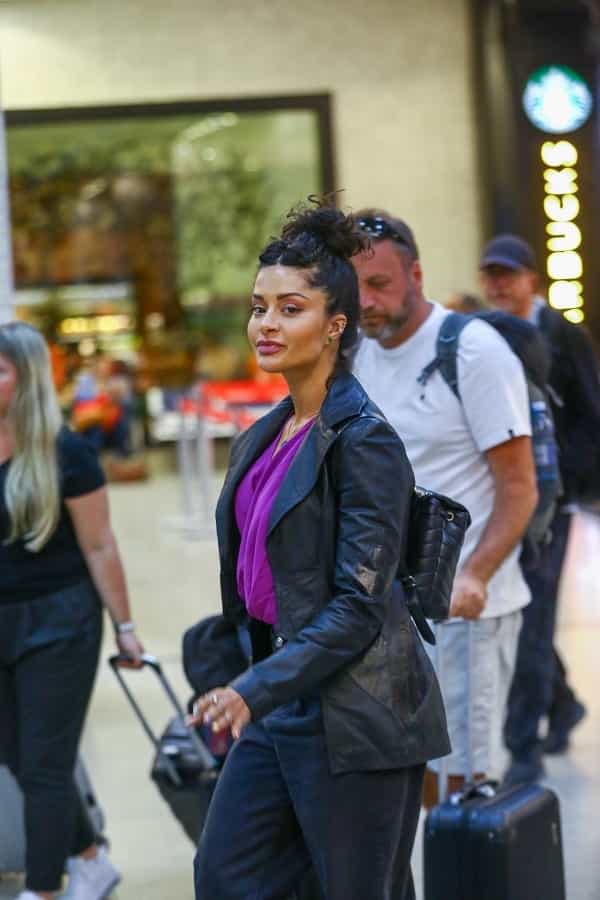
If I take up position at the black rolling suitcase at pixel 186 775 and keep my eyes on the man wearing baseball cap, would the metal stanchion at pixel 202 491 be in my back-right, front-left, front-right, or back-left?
front-left

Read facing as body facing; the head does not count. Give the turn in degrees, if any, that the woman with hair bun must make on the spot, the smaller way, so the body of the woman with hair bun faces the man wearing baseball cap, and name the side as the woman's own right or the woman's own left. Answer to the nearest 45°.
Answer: approximately 135° to the woman's own right

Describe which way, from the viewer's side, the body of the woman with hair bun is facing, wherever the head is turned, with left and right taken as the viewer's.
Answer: facing the viewer and to the left of the viewer

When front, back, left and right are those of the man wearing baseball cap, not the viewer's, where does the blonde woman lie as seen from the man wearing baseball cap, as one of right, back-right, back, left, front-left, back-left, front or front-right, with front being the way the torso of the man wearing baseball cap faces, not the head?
front

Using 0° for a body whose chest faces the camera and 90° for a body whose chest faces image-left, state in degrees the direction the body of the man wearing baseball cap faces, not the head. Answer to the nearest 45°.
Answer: approximately 45°

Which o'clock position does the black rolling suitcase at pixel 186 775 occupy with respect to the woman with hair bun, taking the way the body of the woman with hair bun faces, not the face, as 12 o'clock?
The black rolling suitcase is roughly at 4 o'clock from the woman with hair bun.

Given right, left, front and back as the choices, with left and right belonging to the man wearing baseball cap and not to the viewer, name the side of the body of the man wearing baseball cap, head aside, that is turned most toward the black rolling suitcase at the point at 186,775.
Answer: front

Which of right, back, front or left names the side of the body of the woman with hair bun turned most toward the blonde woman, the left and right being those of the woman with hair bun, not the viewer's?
right

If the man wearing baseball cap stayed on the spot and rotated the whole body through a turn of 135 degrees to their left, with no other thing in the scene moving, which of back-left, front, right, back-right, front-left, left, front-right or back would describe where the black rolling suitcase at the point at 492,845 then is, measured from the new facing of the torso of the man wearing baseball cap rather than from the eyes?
right

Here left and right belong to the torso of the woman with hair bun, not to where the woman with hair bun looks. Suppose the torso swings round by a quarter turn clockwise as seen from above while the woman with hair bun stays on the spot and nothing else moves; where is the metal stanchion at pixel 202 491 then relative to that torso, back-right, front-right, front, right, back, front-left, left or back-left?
front-right

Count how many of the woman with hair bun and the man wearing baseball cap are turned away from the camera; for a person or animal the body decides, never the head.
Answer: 0

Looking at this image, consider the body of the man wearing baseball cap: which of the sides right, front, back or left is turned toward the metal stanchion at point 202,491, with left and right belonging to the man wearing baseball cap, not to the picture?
right

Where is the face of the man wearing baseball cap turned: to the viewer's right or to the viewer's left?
to the viewer's left

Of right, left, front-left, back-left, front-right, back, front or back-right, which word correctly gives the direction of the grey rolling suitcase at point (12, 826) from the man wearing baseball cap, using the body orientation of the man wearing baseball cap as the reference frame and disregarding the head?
front
